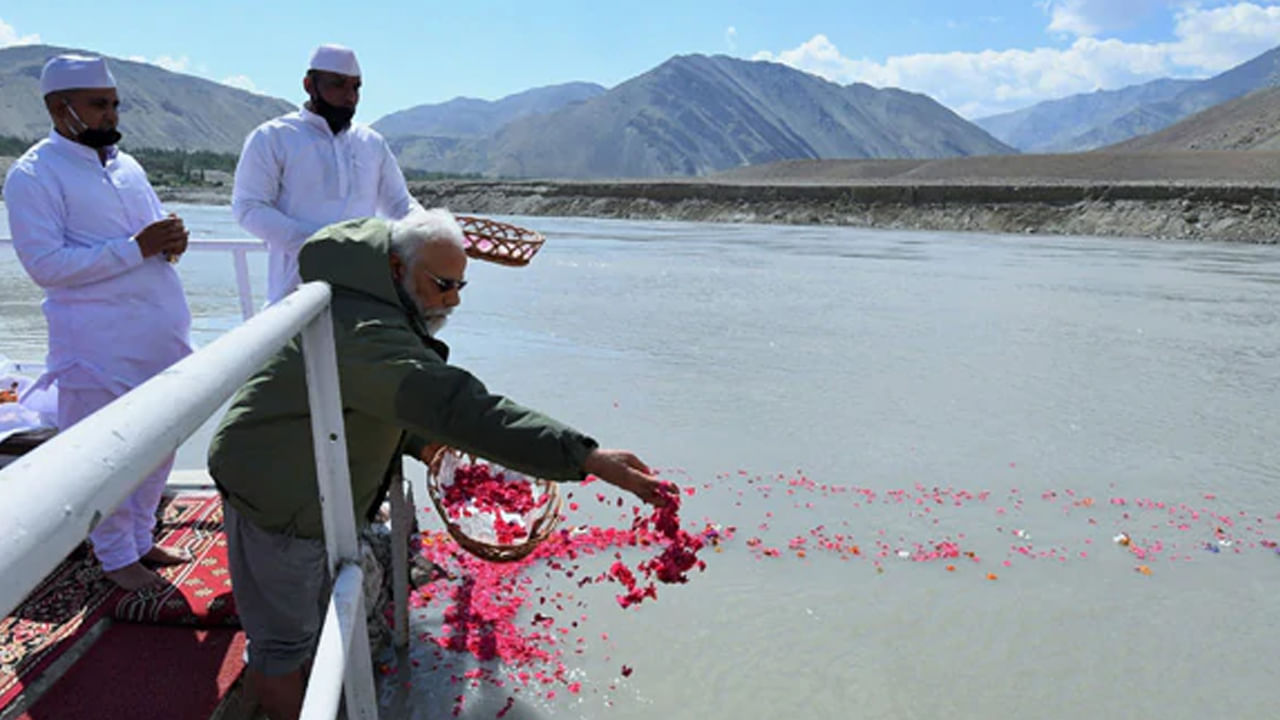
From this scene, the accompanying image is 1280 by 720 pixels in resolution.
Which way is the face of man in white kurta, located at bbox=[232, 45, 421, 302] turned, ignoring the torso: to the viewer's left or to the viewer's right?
to the viewer's right

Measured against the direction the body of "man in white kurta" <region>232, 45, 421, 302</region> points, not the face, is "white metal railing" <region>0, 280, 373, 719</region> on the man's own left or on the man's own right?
on the man's own right

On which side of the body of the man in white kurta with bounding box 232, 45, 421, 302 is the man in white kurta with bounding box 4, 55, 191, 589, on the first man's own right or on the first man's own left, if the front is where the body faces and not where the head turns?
on the first man's own right

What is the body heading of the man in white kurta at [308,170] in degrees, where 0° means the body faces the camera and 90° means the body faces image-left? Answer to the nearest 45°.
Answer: approximately 315°

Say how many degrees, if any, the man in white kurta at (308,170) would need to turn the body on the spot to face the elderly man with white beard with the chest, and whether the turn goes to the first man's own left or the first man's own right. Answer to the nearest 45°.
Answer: approximately 45° to the first man's own right
